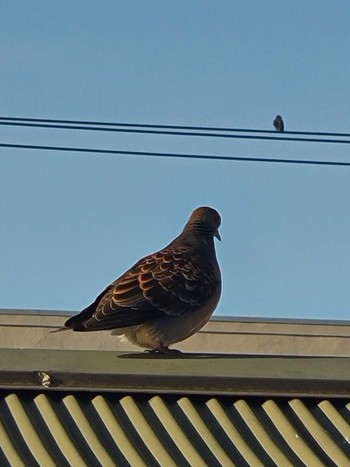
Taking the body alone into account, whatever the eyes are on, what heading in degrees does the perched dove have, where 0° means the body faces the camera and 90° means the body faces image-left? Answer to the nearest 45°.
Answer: approximately 270°

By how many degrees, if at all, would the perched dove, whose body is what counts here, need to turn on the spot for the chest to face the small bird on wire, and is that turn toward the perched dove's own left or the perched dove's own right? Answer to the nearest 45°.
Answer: approximately 45° to the perched dove's own left
